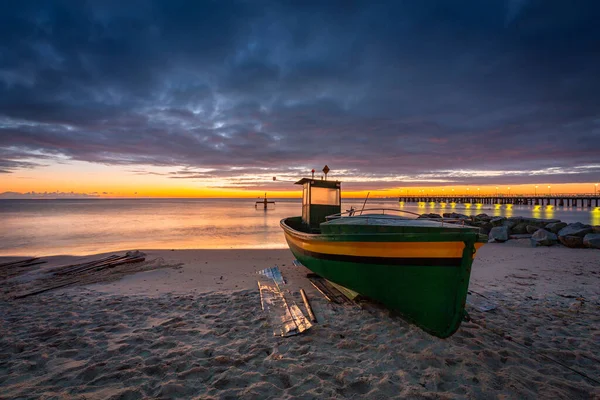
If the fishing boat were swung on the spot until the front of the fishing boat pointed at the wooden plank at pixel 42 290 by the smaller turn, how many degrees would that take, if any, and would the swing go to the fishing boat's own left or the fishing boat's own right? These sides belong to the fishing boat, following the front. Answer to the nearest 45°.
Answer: approximately 135° to the fishing boat's own right

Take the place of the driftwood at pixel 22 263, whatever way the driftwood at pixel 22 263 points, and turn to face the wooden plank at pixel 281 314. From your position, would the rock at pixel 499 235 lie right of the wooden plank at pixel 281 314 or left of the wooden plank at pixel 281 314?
left

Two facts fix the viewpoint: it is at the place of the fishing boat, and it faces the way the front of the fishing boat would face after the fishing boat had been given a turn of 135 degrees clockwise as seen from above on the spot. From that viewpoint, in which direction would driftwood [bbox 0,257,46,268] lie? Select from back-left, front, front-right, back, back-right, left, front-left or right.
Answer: front

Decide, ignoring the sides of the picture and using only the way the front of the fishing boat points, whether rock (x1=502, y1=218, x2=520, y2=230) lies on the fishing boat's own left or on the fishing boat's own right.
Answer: on the fishing boat's own left

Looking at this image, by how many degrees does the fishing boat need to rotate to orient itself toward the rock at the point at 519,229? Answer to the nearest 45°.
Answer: approximately 90° to its left

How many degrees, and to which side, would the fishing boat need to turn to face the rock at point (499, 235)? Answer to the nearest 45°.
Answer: approximately 90° to its left

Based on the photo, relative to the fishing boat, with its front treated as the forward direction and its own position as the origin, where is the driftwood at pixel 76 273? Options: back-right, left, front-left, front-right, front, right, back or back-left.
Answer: back-right

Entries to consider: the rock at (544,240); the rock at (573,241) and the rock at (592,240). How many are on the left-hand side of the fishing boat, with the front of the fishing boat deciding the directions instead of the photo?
3
